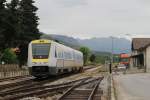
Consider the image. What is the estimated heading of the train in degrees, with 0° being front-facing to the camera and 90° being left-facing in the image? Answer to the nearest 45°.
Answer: approximately 45°
